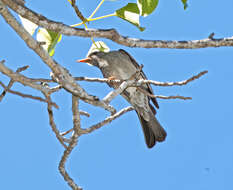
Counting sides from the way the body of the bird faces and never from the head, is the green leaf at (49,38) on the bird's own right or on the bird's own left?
on the bird's own left

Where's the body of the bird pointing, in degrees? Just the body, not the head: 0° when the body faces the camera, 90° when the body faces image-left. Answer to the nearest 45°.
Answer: approximately 90°
